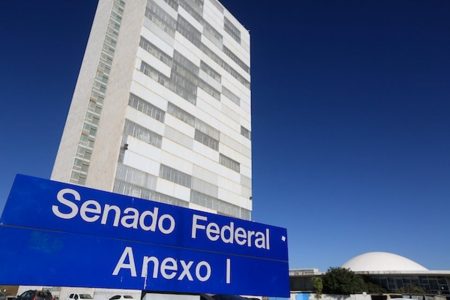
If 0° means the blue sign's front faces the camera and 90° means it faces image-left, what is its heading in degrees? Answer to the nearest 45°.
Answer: approximately 315°

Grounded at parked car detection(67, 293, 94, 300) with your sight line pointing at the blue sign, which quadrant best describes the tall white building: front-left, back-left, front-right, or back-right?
back-left

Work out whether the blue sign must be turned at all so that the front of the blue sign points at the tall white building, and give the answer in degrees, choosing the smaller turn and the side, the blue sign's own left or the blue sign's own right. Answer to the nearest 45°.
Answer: approximately 135° to the blue sign's own left

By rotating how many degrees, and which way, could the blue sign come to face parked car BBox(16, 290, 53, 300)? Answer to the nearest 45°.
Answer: approximately 135° to its left

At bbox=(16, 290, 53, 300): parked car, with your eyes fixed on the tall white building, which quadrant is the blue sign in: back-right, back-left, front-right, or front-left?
back-right

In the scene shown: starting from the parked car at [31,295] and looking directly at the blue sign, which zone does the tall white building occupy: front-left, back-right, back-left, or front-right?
back-left

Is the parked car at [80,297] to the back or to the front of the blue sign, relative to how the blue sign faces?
to the back
